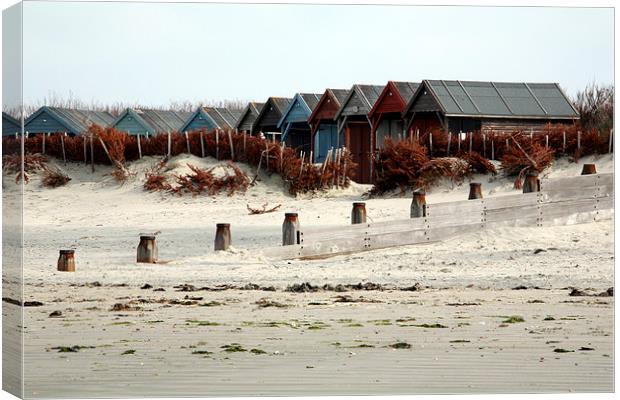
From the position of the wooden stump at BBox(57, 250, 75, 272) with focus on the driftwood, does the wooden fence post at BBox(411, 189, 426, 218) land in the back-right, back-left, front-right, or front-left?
front-right

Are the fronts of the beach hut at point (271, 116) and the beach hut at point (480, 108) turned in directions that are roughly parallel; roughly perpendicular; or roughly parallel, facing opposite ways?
roughly parallel

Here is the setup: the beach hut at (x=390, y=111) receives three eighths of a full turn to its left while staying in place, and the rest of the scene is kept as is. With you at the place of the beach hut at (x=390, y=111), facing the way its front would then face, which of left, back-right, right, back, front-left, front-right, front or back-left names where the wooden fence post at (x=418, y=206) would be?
right

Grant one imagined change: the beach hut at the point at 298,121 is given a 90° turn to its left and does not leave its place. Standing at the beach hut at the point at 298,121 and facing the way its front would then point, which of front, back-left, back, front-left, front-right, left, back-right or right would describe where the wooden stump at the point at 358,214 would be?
front-right

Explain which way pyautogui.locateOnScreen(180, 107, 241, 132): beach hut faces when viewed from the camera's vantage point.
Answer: facing the viewer and to the left of the viewer

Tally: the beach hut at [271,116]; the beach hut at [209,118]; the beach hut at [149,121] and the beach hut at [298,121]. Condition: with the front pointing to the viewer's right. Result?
0

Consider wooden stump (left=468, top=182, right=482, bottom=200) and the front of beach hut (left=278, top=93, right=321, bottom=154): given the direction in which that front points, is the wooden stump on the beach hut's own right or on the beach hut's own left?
on the beach hut's own left

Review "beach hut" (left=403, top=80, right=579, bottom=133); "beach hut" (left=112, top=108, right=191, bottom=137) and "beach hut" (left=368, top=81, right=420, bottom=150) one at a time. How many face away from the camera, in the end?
0

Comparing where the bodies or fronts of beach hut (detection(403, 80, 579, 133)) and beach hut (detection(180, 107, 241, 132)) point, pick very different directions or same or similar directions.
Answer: same or similar directions

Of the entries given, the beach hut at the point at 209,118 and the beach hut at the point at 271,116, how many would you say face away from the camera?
0

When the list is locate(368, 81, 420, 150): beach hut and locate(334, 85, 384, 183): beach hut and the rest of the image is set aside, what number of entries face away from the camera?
0

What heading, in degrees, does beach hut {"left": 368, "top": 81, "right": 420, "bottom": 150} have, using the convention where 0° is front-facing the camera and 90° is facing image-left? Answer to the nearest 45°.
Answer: approximately 45°
